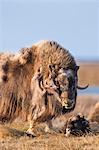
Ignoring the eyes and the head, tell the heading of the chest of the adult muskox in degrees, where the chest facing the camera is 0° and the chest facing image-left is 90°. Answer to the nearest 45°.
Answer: approximately 315°
